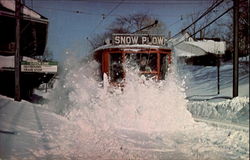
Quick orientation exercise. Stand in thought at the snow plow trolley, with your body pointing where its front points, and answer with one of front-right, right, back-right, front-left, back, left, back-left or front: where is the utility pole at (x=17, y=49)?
right

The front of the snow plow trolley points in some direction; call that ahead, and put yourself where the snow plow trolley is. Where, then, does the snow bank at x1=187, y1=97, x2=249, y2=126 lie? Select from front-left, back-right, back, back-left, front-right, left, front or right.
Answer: left

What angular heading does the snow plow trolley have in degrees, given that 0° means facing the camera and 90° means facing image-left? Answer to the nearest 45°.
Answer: approximately 0°

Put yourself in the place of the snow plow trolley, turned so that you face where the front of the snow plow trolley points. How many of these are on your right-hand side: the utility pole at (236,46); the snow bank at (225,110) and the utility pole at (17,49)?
1

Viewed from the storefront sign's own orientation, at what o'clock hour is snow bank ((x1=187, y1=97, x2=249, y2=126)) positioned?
The snow bank is roughly at 10 o'clock from the storefront sign.

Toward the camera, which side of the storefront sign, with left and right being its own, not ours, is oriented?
front

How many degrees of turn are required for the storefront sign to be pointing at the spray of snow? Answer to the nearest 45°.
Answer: approximately 45° to its left

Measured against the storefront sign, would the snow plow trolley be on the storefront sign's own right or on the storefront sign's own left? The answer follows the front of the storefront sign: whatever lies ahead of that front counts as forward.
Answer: on the storefront sign's own left

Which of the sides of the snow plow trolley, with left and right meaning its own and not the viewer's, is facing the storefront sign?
right

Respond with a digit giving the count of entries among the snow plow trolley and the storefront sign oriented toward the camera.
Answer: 2
